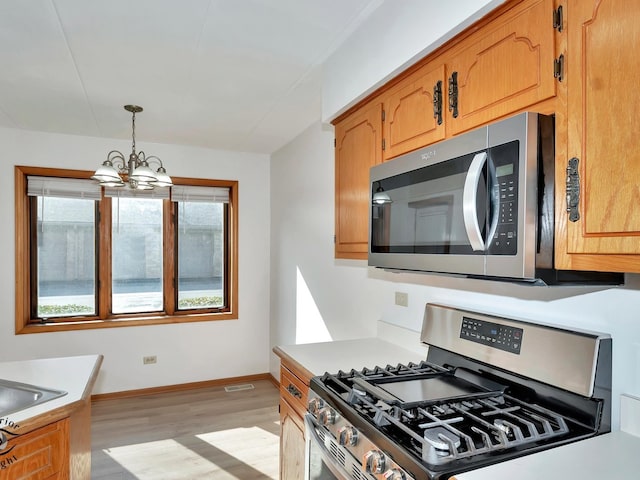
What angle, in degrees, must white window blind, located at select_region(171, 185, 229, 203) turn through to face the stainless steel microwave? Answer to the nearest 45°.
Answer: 0° — it already faces it

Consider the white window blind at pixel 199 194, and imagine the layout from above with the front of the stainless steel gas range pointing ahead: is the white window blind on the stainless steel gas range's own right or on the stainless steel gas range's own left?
on the stainless steel gas range's own right

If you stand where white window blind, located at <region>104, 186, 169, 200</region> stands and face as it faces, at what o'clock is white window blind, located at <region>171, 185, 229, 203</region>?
white window blind, located at <region>171, 185, 229, 203</region> is roughly at 9 o'clock from white window blind, located at <region>104, 186, 169, 200</region>.

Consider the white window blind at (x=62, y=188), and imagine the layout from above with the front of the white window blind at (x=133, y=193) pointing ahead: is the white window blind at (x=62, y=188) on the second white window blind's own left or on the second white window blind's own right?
on the second white window blind's own right

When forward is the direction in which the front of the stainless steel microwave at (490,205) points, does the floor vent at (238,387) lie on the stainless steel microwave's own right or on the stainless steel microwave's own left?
on the stainless steel microwave's own right

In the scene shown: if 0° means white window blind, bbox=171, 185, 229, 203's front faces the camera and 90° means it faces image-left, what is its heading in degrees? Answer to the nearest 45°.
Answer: approximately 0°

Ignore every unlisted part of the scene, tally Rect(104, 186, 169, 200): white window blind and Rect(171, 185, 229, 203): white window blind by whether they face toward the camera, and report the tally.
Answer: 2

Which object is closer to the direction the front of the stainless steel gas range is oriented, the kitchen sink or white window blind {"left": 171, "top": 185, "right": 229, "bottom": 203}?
the kitchen sink

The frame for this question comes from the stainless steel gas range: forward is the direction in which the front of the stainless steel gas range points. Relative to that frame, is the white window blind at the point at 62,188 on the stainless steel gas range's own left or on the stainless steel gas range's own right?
on the stainless steel gas range's own right

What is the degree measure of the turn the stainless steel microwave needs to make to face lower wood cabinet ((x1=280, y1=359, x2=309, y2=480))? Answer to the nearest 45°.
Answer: approximately 90° to its right
